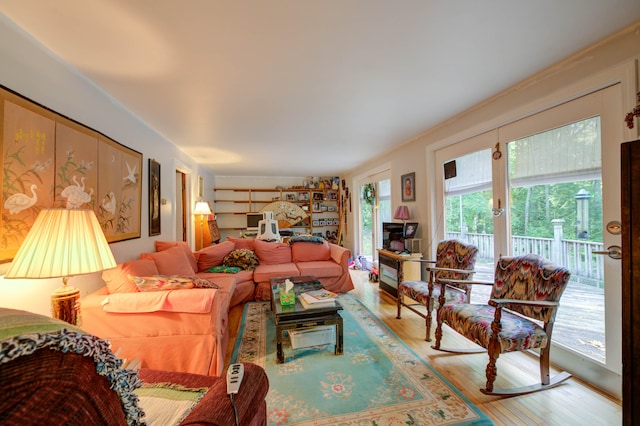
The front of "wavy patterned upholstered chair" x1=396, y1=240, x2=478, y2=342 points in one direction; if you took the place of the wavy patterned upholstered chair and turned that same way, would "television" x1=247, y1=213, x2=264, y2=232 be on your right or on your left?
on your right

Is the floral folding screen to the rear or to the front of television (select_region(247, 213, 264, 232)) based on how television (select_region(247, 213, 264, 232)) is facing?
to the front

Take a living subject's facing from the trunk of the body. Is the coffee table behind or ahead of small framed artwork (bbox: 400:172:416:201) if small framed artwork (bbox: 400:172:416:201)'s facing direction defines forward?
ahead

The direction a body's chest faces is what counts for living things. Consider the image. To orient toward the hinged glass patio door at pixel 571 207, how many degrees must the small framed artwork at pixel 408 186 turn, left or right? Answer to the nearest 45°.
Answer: approximately 90° to its left

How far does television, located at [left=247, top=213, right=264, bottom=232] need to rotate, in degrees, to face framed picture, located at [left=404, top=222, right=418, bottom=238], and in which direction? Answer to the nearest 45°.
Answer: approximately 45° to its left

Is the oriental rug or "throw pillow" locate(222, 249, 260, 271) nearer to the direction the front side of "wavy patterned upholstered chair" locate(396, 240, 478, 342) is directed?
the oriental rug

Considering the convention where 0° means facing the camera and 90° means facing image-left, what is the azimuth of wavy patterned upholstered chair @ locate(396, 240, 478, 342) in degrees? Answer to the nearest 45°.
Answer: approximately 45°

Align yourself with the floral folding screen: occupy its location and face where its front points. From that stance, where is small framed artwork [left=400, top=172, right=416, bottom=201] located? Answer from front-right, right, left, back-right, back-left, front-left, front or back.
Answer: front-left
